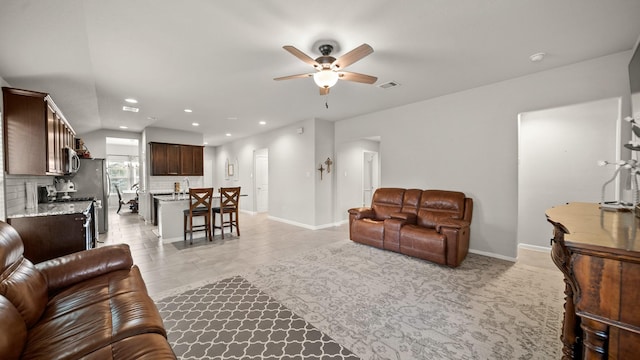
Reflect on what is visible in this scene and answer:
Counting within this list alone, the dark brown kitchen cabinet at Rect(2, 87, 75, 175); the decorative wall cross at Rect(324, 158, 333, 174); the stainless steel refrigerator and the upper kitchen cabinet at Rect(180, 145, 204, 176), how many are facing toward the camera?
2

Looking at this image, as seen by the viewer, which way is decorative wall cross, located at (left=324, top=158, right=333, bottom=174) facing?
toward the camera

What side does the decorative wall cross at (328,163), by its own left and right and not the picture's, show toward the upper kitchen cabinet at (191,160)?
right

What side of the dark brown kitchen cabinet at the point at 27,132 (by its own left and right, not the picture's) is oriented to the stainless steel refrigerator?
left

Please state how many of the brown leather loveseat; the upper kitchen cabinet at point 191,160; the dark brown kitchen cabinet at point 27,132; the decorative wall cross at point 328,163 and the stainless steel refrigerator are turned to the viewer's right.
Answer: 2

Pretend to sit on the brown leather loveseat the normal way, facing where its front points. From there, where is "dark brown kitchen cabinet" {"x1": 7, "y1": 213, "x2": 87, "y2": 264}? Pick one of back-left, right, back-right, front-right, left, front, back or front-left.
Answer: front

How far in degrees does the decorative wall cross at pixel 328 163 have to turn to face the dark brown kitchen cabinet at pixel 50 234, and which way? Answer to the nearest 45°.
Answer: approximately 45° to its right

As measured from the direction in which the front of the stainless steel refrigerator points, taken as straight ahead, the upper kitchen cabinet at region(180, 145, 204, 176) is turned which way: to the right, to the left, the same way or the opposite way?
to the right

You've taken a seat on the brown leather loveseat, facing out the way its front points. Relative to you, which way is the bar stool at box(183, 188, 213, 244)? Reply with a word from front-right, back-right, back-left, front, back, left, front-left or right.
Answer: front-right

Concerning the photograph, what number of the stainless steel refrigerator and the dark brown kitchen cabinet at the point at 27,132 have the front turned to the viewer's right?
2

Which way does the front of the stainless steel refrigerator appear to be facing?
to the viewer's right

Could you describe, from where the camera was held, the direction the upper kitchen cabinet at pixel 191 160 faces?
facing the viewer

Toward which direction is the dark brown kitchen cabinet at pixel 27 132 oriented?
to the viewer's right

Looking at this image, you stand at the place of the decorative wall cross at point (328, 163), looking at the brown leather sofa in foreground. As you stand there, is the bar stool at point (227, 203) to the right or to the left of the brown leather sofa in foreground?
right

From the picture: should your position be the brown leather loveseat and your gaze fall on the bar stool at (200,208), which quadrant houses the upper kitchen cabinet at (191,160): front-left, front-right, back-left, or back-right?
front-right

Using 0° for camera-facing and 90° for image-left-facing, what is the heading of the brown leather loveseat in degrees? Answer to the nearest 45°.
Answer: approximately 45°

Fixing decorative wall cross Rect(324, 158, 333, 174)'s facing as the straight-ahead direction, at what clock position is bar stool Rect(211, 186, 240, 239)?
The bar stool is roughly at 2 o'clock from the decorative wall cross.

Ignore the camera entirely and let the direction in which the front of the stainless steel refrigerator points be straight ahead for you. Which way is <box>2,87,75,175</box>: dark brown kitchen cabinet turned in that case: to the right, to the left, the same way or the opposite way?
the same way
